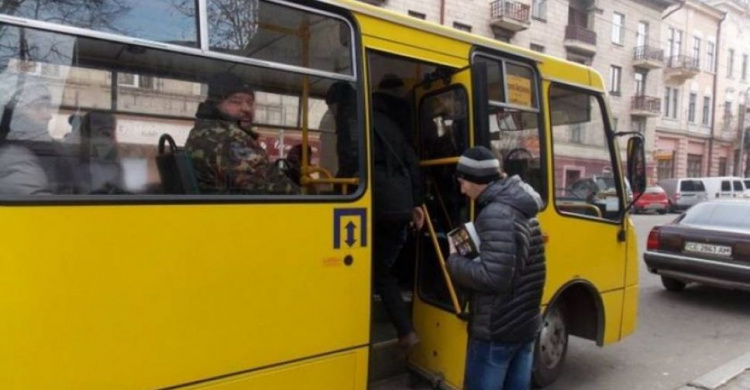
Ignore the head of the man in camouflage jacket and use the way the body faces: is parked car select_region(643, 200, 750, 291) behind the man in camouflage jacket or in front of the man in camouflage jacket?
in front

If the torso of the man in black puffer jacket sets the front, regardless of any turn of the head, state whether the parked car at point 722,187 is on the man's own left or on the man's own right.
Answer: on the man's own right

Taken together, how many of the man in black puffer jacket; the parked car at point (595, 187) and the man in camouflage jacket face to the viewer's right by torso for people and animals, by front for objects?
1

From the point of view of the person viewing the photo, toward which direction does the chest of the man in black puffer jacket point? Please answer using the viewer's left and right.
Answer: facing away from the viewer and to the left of the viewer

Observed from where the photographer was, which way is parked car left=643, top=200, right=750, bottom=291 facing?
facing away from the viewer and to the right of the viewer

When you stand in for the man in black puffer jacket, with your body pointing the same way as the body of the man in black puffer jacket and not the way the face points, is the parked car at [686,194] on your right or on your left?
on your right

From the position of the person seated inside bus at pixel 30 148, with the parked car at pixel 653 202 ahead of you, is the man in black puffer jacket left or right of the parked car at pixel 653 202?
right

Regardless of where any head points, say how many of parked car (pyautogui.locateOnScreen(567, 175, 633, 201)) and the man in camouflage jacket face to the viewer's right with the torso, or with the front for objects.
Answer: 1
